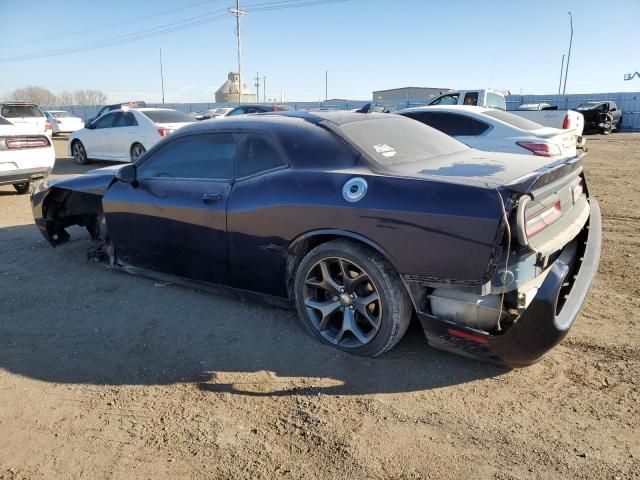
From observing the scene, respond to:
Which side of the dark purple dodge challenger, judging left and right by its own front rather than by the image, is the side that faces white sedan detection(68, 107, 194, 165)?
front

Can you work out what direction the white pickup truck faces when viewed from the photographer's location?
facing away from the viewer and to the left of the viewer

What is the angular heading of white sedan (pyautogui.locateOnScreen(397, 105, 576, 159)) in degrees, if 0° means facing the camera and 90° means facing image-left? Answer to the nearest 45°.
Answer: approximately 135°

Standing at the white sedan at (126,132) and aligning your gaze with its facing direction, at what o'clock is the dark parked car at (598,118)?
The dark parked car is roughly at 4 o'clock from the white sedan.

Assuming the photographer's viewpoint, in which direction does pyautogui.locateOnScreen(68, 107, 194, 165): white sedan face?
facing away from the viewer and to the left of the viewer

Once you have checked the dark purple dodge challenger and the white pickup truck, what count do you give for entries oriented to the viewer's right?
0

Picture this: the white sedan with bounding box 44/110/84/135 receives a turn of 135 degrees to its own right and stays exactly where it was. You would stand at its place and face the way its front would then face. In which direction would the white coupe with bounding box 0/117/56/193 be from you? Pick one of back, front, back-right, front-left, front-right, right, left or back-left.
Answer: right

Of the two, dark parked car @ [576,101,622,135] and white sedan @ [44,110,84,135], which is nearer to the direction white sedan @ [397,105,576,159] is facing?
the white sedan

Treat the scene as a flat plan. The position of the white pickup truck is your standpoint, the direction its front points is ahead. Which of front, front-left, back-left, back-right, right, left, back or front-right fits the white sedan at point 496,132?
back-left

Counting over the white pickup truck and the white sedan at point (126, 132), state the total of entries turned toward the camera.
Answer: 0

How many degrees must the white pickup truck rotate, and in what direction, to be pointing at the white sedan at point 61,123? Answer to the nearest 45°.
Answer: approximately 45° to its left
